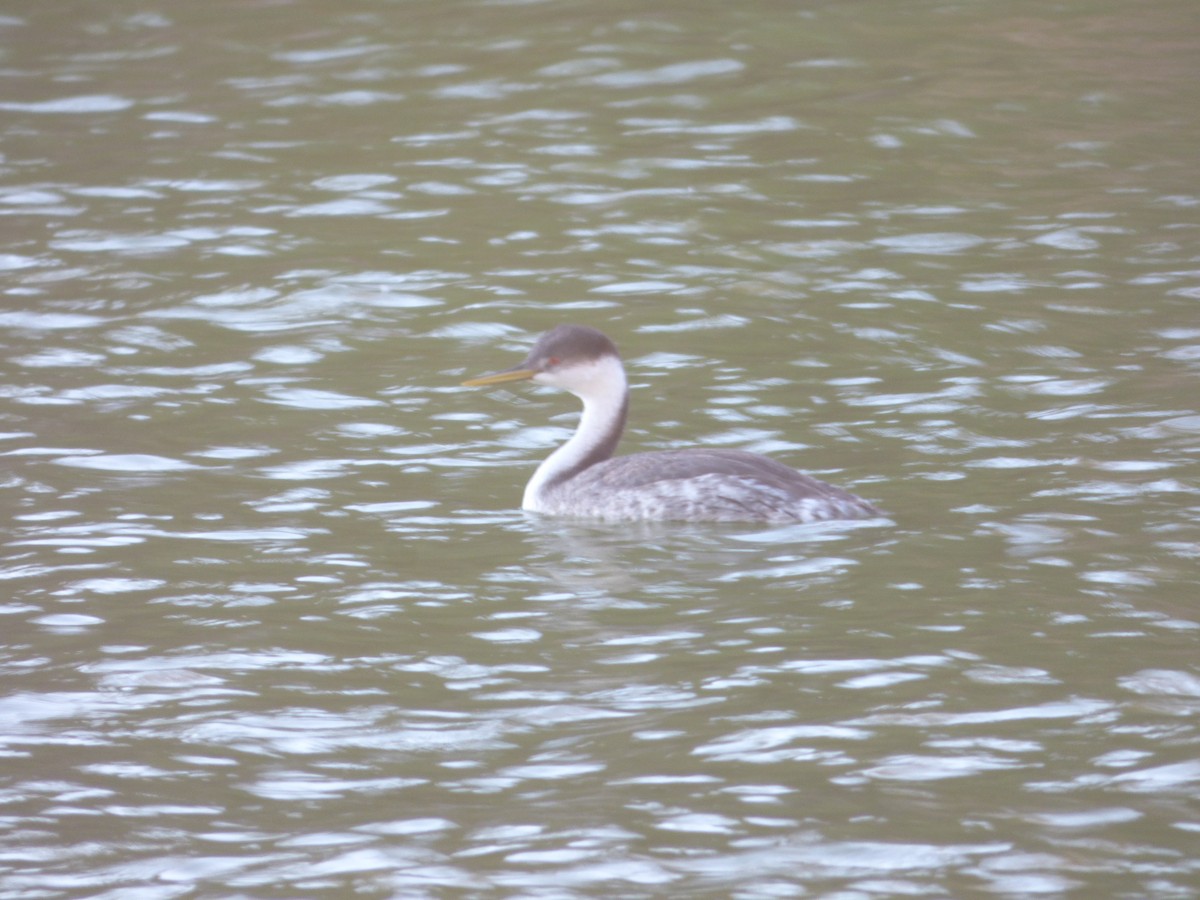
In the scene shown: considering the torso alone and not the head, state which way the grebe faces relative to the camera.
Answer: to the viewer's left
